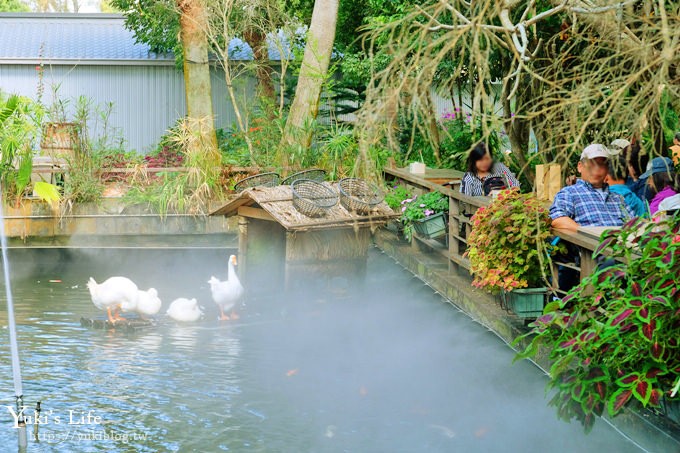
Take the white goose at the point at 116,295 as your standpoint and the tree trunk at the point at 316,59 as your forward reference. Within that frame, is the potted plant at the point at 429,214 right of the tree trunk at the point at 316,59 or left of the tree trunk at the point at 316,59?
right

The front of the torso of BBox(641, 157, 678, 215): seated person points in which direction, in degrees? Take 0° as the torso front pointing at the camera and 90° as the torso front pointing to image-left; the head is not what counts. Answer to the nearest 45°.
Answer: approximately 90°
